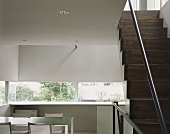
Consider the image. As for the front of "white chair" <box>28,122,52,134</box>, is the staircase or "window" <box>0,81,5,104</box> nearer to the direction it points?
the window

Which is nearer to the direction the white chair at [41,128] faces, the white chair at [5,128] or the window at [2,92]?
the window

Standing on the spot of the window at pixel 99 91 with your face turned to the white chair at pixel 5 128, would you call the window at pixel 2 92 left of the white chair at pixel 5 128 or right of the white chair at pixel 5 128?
right

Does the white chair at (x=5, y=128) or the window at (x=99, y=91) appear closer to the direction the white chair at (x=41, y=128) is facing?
the window

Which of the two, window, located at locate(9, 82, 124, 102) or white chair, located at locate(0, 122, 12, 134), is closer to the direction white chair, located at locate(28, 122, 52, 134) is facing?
the window

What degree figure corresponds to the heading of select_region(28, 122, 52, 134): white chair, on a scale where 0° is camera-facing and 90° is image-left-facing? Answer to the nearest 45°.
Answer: approximately 180°

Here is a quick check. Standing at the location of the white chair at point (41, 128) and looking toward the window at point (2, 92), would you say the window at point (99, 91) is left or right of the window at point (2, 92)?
right

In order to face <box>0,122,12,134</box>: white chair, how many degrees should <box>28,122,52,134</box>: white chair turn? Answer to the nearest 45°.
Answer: approximately 90° to its left

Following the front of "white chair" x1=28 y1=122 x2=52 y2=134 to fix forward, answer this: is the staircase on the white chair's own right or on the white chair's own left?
on the white chair's own right
